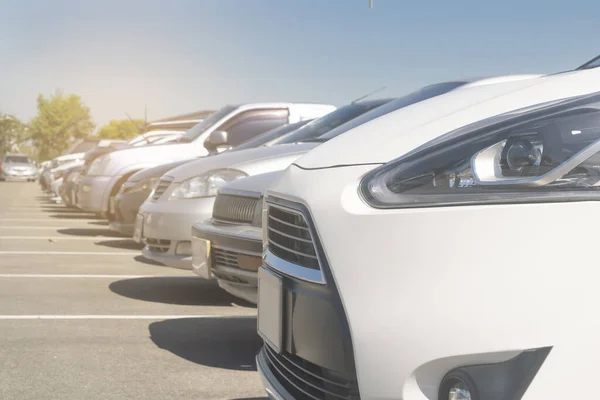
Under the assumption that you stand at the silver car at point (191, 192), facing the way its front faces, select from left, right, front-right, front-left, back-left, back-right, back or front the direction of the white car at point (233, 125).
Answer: back-right

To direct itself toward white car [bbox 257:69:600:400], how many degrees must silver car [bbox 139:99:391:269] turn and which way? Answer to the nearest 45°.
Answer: approximately 45° to its left

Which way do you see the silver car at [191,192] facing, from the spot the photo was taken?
facing the viewer and to the left of the viewer
